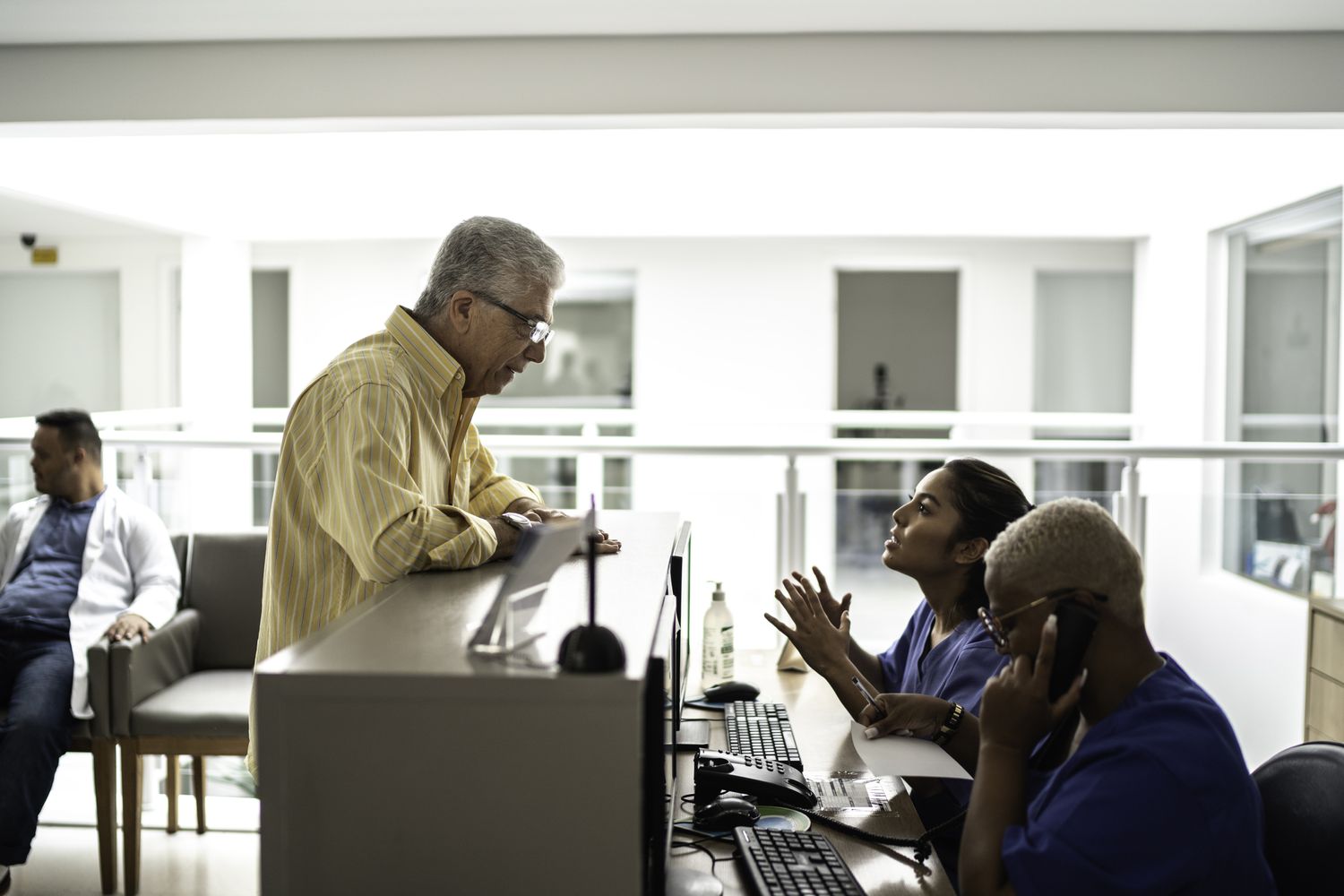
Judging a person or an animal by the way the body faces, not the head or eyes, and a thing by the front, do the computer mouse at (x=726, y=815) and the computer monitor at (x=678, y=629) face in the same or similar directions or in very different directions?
very different directions

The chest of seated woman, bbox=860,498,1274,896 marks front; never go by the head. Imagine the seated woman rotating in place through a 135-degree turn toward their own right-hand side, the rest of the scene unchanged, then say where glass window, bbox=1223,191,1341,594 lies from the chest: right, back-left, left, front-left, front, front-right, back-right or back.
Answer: front-left

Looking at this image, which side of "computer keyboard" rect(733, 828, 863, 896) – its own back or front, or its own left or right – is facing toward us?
right

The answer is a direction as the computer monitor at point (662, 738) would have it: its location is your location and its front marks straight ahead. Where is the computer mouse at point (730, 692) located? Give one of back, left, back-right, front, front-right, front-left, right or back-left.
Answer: left

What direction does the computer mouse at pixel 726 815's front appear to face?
to the viewer's left

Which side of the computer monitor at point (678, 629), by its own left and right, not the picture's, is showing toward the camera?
right

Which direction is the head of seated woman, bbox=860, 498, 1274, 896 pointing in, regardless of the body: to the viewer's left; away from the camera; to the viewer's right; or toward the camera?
to the viewer's left

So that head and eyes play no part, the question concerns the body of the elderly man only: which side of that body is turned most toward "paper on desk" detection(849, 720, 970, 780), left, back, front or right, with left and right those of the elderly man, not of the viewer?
front

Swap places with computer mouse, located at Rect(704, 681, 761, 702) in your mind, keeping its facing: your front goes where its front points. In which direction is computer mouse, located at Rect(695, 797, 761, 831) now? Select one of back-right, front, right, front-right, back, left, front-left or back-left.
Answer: left

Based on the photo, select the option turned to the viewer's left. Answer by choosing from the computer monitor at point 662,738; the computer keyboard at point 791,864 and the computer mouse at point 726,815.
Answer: the computer mouse

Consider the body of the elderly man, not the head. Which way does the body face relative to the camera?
to the viewer's right

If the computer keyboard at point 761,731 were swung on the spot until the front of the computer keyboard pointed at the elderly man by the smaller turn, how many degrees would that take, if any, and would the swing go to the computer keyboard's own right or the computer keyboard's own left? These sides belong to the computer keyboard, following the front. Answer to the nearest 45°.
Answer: approximately 135° to the computer keyboard's own right

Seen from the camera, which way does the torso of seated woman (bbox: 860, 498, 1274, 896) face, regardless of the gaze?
to the viewer's left

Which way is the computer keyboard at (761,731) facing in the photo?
to the viewer's right

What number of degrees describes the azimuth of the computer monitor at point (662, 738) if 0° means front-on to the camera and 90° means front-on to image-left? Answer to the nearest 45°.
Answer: approximately 270°

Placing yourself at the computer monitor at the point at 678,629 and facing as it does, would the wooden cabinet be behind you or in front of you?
in front

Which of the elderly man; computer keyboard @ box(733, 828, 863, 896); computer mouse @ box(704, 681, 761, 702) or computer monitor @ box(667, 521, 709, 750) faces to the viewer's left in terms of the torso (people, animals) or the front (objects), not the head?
the computer mouse
